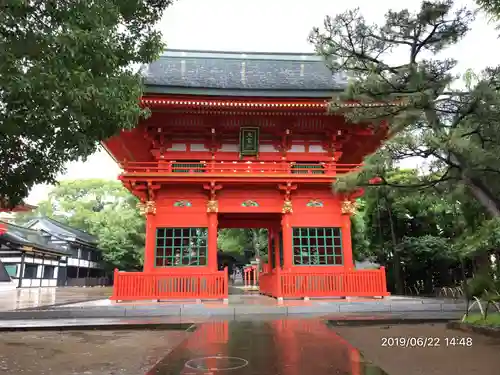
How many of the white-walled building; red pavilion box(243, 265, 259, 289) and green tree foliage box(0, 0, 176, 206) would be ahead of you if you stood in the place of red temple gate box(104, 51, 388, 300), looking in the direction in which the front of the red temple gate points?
1

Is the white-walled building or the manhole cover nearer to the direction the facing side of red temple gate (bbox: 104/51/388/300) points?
the manhole cover

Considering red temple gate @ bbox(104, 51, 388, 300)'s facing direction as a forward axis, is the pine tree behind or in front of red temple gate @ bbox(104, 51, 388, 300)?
in front

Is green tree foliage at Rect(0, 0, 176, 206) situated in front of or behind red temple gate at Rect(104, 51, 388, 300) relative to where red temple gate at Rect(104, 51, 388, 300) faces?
in front

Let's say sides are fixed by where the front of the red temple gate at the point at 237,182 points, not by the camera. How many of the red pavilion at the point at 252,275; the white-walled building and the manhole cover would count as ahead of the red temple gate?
1

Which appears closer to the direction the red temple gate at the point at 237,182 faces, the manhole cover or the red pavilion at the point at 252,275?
the manhole cover

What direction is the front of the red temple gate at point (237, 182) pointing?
toward the camera

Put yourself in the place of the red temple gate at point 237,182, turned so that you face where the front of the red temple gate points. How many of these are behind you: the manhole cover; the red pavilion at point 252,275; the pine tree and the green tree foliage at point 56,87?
1

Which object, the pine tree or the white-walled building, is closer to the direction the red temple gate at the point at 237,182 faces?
the pine tree

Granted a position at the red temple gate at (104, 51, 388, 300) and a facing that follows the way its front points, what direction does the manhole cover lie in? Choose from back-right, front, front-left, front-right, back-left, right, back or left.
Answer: front

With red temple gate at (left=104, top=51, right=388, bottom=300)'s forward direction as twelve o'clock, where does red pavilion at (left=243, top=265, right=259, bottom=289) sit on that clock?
The red pavilion is roughly at 6 o'clock from the red temple gate.
